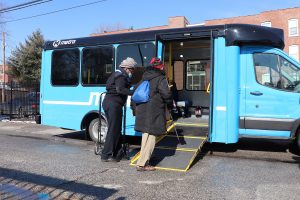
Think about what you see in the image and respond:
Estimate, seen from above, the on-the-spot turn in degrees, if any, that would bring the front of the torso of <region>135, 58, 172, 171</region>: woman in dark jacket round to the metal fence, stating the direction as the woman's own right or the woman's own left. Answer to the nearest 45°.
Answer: approximately 90° to the woman's own left

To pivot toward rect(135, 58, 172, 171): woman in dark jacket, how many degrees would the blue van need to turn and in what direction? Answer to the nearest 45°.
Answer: approximately 90° to its right

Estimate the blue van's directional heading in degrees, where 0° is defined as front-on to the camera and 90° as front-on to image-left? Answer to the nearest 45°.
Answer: approximately 315°

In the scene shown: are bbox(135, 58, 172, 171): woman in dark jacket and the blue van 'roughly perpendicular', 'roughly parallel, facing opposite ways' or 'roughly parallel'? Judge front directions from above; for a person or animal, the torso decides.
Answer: roughly perpendicular

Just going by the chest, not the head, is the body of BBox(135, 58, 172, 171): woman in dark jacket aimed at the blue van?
yes

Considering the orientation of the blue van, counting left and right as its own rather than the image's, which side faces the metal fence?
back

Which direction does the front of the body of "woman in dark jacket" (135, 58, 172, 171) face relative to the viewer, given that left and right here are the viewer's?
facing away from the viewer and to the right of the viewer

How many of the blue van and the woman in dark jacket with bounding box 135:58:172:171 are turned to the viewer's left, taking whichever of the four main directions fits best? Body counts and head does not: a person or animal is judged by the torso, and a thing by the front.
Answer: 0
